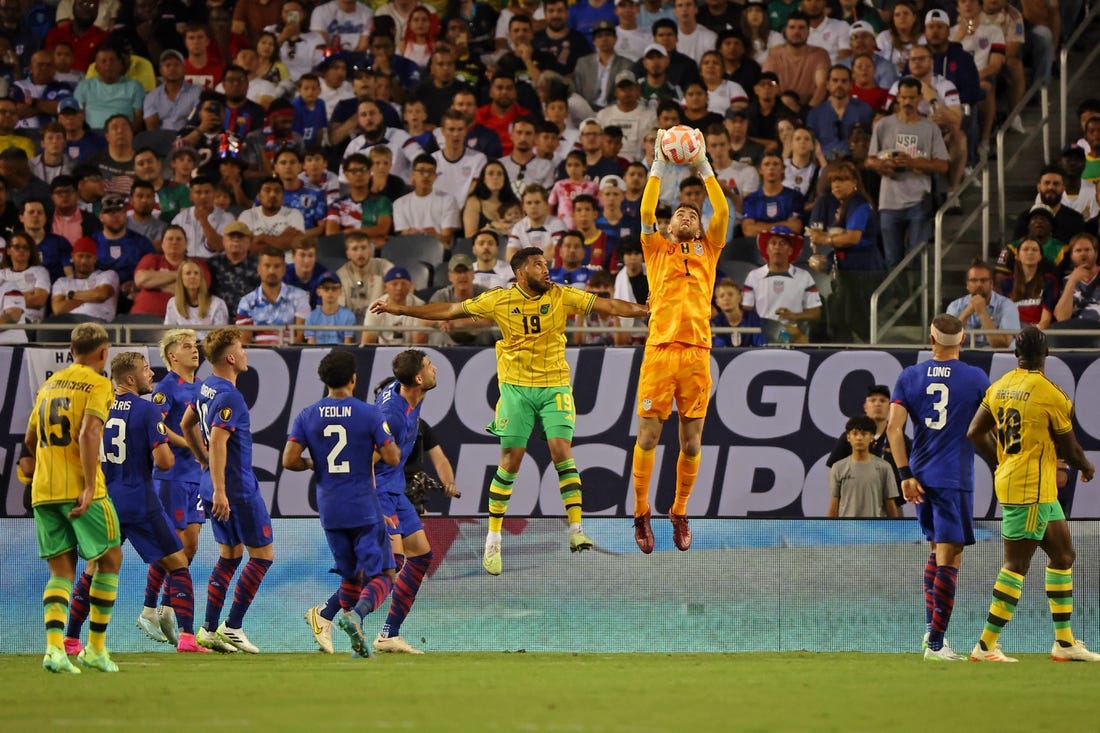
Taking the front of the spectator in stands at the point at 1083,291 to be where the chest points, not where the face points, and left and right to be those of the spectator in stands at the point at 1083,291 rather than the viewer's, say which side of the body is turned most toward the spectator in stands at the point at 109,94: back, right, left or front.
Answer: right

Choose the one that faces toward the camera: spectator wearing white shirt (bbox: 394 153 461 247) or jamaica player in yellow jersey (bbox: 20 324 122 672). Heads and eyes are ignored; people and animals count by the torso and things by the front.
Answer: the spectator wearing white shirt

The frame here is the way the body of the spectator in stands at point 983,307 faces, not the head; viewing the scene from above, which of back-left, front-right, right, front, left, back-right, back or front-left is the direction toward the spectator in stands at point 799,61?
back-right

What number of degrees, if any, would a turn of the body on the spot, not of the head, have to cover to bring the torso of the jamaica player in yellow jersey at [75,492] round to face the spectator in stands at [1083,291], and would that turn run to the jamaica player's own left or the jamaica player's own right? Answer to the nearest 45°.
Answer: approximately 45° to the jamaica player's own right

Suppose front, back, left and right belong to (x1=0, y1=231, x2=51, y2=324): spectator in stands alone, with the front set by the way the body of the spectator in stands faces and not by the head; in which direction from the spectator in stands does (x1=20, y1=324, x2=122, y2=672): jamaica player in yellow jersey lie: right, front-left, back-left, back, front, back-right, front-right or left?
front

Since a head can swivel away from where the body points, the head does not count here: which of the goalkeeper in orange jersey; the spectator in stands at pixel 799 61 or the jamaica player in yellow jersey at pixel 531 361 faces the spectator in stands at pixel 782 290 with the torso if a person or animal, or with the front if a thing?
the spectator in stands at pixel 799 61

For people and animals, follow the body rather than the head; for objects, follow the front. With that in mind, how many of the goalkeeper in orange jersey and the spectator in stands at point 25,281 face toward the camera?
2

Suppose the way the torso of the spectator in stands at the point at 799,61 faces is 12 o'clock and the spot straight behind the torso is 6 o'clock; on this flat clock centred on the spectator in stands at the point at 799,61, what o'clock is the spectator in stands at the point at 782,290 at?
the spectator in stands at the point at 782,290 is roughly at 12 o'clock from the spectator in stands at the point at 799,61.

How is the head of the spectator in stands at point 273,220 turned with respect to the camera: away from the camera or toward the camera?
toward the camera

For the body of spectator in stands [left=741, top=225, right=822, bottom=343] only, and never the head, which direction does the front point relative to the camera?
toward the camera

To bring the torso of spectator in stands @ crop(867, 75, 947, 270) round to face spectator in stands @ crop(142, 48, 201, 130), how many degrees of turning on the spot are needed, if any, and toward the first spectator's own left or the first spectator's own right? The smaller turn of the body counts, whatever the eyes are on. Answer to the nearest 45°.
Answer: approximately 90° to the first spectator's own right

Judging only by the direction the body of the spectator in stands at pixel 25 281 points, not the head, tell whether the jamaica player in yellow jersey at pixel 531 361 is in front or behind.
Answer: in front

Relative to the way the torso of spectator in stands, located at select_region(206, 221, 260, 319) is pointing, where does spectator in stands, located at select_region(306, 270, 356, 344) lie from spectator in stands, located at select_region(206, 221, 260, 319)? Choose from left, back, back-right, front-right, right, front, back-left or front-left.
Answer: front-left

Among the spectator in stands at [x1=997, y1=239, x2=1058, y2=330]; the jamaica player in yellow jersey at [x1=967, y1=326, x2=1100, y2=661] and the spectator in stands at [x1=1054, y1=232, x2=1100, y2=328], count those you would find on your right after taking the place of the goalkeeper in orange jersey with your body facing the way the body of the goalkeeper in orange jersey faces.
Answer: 0

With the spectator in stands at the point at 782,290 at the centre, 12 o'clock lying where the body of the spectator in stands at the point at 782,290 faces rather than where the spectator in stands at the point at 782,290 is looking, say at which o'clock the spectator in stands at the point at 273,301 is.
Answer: the spectator in stands at the point at 273,301 is roughly at 3 o'clock from the spectator in stands at the point at 782,290.

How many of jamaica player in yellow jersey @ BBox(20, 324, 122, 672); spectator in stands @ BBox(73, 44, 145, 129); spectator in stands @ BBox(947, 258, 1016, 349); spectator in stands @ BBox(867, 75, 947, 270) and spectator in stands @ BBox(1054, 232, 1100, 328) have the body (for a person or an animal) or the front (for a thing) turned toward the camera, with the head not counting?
4

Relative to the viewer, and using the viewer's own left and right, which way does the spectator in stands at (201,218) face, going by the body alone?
facing the viewer

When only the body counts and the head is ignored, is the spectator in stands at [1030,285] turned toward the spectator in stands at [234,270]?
no

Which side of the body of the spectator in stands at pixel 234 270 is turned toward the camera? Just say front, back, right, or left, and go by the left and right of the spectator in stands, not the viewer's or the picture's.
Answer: front

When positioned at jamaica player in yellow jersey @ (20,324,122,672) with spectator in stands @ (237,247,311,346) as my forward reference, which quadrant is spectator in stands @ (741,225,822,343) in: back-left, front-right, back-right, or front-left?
front-right

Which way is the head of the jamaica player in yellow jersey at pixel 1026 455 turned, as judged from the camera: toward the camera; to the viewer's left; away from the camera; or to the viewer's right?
away from the camera
